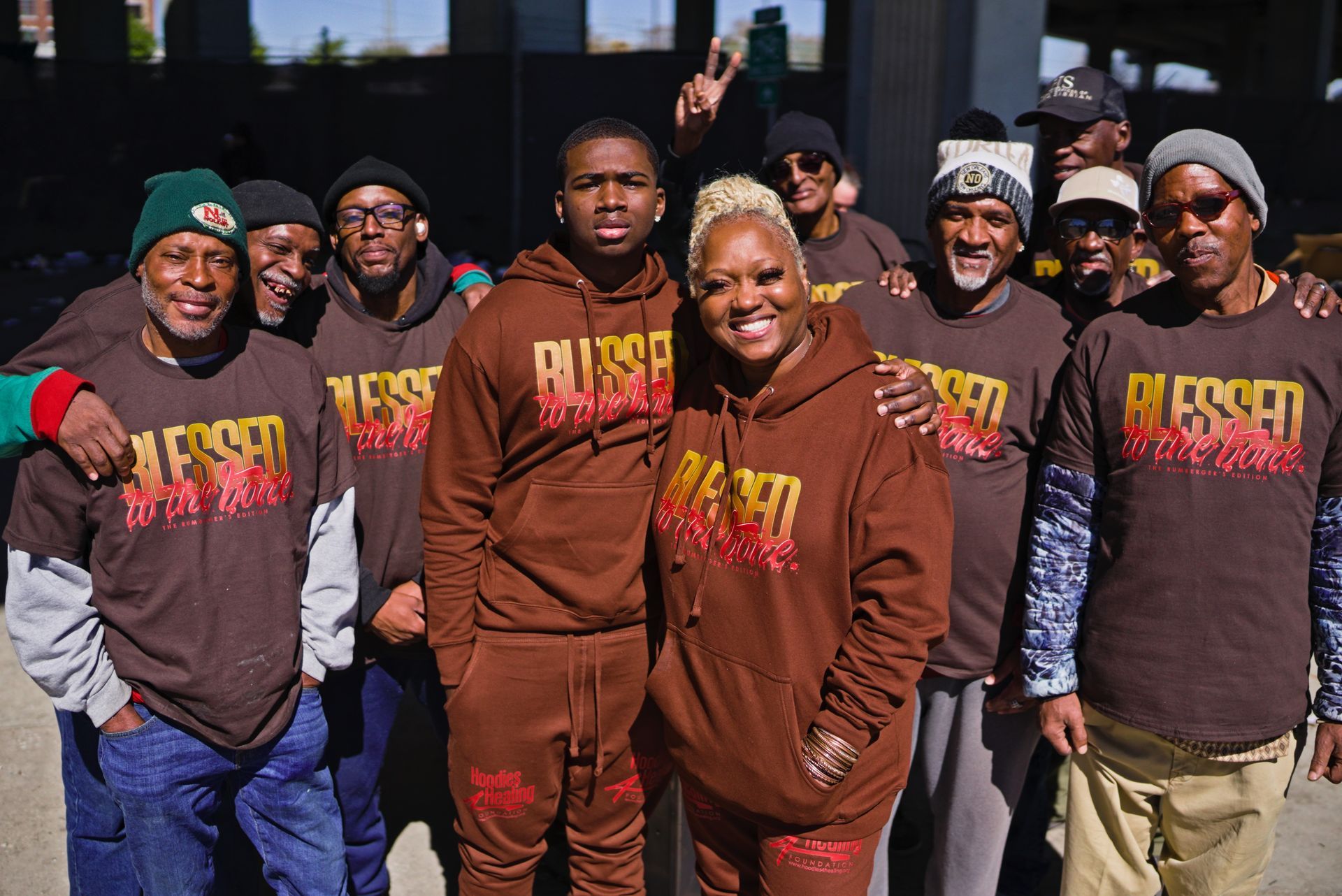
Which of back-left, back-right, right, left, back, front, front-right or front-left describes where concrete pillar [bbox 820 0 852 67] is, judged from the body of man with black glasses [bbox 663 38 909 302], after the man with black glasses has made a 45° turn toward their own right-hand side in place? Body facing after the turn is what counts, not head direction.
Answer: back-right

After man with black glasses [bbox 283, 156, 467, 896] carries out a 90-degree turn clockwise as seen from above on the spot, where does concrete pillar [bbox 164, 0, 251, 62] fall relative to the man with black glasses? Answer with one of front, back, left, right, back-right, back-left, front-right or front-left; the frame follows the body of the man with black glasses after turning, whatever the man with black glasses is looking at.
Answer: right

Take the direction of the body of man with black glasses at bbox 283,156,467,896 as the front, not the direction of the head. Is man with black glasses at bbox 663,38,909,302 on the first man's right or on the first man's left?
on the first man's left

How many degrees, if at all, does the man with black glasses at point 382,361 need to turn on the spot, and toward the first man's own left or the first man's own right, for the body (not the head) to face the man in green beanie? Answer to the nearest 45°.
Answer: approximately 45° to the first man's own right

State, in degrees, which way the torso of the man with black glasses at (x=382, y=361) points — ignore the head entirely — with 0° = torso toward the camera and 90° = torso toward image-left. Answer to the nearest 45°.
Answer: approximately 0°

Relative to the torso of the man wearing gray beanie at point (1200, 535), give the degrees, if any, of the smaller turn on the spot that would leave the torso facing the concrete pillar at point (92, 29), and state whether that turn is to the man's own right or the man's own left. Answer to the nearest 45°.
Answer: approximately 135° to the man's own right

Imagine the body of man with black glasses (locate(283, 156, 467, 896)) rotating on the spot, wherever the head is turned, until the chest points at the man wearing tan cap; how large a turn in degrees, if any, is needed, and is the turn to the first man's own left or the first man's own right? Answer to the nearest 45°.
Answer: approximately 90° to the first man's own left

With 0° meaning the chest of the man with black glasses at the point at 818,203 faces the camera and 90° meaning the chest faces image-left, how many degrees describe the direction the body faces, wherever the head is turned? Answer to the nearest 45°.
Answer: approximately 0°
